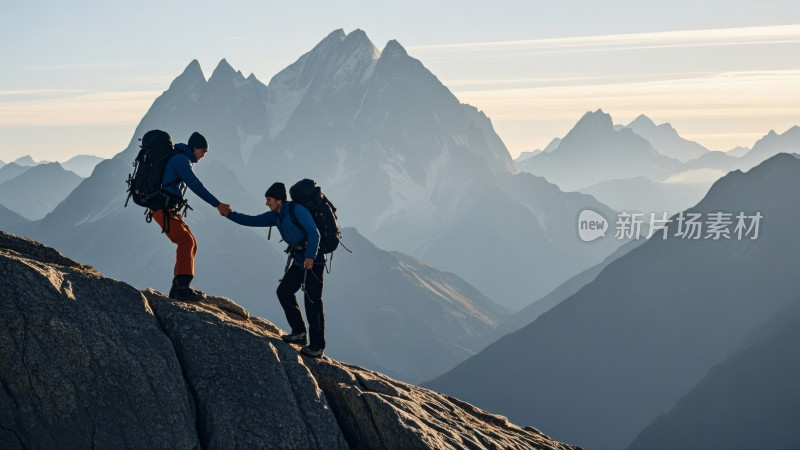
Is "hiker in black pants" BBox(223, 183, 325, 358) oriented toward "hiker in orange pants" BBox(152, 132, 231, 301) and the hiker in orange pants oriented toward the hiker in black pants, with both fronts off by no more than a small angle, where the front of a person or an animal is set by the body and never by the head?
yes

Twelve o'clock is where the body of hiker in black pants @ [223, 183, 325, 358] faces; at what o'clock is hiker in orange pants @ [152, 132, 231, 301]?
The hiker in orange pants is roughly at 12 o'clock from the hiker in black pants.

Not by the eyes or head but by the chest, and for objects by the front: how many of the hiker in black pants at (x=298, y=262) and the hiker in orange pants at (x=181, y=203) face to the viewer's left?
1

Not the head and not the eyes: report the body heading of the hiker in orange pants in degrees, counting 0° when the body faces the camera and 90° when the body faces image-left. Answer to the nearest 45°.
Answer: approximately 270°

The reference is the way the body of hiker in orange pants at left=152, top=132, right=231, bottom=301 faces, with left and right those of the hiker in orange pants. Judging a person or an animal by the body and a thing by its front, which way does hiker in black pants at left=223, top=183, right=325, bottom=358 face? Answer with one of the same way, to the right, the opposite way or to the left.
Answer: the opposite way

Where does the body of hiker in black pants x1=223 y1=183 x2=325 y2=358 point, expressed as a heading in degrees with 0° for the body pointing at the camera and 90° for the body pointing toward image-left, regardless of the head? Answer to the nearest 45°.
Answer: approximately 90°

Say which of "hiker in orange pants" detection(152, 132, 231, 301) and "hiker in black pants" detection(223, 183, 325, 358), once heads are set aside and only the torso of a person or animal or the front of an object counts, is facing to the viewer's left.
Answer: the hiker in black pants

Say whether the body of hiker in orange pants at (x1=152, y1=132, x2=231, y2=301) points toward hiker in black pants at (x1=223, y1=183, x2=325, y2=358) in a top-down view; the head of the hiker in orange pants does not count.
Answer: yes
